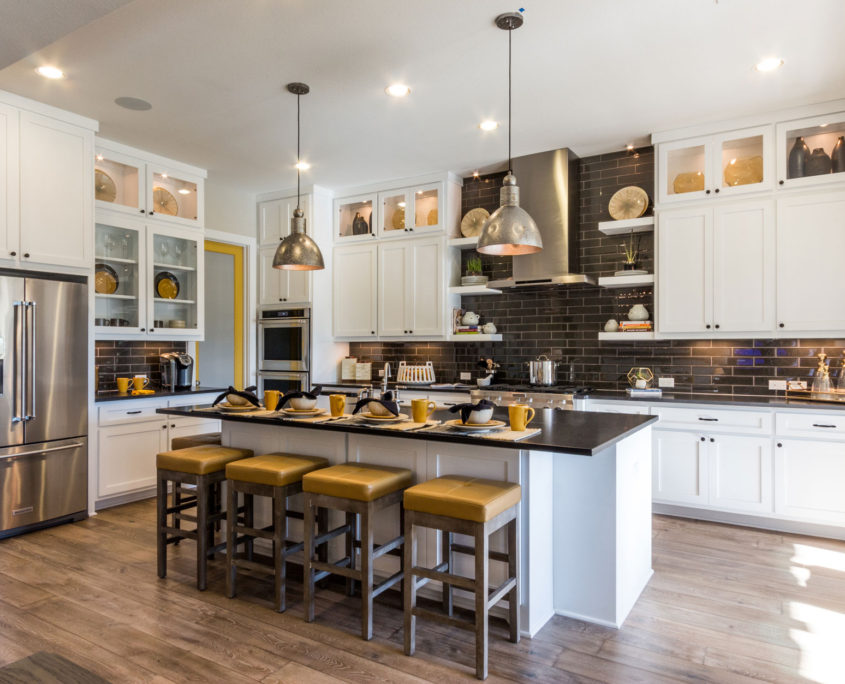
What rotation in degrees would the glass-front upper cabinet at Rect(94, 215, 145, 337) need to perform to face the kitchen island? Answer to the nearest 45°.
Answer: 0° — it already faces it

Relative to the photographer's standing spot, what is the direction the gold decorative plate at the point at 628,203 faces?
facing the viewer

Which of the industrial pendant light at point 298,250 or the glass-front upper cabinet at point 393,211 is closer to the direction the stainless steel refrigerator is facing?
the industrial pendant light

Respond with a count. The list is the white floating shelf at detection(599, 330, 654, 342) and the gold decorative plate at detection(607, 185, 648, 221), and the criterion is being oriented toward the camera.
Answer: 2

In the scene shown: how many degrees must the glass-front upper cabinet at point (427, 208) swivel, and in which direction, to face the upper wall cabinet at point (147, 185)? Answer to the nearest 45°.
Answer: approximately 45° to its right

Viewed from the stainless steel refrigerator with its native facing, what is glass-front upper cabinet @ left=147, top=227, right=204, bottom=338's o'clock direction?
The glass-front upper cabinet is roughly at 9 o'clock from the stainless steel refrigerator.

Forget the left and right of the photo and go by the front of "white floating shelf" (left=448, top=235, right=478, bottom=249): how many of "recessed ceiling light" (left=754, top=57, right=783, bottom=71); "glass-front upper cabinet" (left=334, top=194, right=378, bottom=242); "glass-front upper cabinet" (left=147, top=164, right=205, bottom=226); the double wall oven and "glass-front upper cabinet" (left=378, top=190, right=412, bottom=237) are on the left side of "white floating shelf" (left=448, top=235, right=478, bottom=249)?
1

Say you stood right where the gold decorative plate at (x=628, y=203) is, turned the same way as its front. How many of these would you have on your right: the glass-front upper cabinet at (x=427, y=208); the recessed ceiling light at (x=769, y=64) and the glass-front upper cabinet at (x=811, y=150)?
1

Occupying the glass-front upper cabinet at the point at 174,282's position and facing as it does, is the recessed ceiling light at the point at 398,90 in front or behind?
in front

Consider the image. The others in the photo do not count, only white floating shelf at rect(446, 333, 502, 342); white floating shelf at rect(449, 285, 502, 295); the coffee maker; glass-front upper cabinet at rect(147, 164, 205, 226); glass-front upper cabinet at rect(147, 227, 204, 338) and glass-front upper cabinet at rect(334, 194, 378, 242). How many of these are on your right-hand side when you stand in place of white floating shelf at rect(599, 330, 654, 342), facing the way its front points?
6

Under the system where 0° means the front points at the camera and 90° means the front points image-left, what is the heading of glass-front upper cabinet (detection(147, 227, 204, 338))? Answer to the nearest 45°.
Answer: approximately 315°

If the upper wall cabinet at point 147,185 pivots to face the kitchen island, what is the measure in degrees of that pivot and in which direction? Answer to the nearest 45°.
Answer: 0° — it already faces it

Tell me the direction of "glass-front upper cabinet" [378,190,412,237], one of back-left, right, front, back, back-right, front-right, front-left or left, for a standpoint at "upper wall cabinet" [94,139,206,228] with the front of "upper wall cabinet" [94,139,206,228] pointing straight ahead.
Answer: front-left

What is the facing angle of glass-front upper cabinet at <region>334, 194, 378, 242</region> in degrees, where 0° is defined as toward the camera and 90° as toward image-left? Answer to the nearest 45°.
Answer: approximately 45°

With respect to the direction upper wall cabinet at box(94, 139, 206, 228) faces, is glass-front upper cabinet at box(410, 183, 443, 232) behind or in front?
in front
